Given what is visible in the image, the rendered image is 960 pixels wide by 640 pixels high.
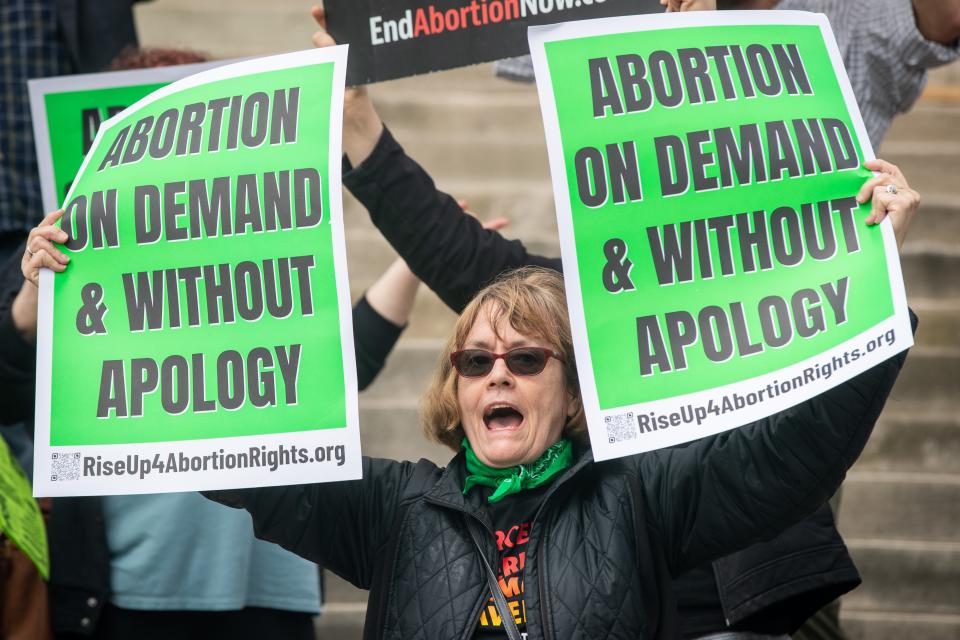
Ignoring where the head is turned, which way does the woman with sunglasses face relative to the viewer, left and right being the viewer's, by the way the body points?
facing the viewer
